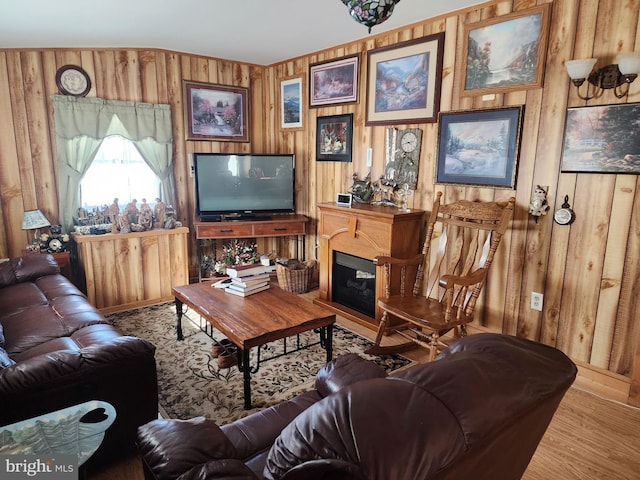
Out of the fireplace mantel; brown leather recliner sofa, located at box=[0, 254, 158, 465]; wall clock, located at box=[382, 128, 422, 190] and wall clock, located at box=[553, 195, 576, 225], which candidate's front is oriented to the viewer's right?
the brown leather recliner sofa

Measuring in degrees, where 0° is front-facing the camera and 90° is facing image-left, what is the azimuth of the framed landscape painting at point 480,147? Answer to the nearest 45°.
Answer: approximately 45°

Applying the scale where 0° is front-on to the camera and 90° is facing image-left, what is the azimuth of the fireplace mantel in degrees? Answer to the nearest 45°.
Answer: approximately 45°

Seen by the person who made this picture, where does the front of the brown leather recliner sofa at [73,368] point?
facing to the right of the viewer

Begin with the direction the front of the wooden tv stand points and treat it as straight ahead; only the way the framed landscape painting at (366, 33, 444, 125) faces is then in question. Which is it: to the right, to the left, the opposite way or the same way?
to the right

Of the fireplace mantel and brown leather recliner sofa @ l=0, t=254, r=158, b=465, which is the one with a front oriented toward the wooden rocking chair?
the brown leather recliner sofa

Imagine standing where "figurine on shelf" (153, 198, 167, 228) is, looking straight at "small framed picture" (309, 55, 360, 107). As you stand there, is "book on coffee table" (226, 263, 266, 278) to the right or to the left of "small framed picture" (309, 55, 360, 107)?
right

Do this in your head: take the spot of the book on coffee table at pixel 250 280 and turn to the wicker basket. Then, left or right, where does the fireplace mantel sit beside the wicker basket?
right

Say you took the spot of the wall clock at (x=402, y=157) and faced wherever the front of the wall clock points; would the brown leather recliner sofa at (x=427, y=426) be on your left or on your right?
on your left

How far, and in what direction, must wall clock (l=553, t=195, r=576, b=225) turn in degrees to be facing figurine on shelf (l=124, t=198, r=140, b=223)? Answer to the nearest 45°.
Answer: approximately 45° to its right

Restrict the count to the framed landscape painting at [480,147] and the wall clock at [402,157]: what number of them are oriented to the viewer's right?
0

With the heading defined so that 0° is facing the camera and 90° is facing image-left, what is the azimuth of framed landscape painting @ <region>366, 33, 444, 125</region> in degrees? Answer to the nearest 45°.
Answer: approximately 45°

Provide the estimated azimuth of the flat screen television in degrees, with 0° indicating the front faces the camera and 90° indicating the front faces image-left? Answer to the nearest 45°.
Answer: approximately 0°

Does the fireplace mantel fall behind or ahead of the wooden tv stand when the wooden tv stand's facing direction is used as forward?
ahead
